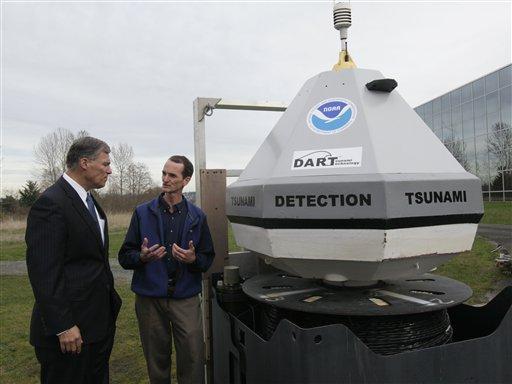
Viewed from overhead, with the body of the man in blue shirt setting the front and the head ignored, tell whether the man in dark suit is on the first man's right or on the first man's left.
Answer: on the first man's right

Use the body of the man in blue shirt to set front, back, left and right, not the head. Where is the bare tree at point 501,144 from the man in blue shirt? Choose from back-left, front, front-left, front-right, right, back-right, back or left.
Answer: back-left

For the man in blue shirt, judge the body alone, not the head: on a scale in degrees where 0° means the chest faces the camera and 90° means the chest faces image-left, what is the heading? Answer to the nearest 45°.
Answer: approximately 0°

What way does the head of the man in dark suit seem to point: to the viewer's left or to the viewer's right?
to the viewer's right

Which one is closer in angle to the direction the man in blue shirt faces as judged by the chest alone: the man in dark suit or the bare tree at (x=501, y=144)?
the man in dark suit
